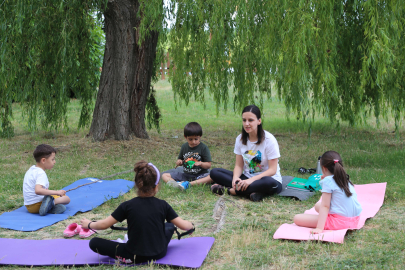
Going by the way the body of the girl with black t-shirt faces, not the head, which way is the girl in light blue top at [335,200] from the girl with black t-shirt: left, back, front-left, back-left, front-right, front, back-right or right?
right

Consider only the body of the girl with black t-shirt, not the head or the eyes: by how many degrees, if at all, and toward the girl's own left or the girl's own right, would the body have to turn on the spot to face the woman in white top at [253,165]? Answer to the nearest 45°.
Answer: approximately 45° to the girl's own right

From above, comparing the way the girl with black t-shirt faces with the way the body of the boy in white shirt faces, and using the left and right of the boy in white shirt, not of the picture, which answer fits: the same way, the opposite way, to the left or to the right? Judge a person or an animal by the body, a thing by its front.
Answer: to the left

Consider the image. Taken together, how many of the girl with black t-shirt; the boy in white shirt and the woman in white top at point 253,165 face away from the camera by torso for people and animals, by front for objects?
1

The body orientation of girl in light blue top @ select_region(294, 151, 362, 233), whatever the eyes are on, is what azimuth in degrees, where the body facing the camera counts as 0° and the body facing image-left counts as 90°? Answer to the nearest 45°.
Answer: approximately 135°

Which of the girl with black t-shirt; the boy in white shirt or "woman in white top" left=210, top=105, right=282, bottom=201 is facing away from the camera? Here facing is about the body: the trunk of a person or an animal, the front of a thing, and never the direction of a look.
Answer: the girl with black t-shirt

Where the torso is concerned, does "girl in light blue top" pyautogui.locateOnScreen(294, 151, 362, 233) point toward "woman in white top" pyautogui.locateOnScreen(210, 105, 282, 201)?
yes

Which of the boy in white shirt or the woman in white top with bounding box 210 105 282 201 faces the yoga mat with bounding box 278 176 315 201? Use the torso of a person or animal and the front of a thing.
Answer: the boy in white shirt

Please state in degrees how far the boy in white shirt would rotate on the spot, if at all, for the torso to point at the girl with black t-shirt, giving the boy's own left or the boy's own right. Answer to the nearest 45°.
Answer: approximately 90° to the boy's own right

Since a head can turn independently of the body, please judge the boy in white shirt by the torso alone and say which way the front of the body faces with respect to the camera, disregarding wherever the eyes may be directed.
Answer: to the viewer's right

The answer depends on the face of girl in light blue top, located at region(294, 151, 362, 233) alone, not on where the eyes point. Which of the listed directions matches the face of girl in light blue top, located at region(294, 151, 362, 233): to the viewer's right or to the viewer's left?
to the viewer's left

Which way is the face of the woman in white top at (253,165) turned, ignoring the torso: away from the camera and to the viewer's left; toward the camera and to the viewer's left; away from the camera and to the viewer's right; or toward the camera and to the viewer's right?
toward the camera and to the viewer's left

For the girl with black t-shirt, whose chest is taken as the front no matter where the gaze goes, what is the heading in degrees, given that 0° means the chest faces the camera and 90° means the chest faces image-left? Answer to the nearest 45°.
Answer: approximately 180°

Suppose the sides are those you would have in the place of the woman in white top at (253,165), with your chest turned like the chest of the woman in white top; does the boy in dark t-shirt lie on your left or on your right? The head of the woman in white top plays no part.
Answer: on your right

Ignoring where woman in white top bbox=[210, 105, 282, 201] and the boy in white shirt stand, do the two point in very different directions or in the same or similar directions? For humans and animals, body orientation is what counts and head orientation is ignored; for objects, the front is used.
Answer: very different directions
